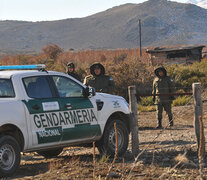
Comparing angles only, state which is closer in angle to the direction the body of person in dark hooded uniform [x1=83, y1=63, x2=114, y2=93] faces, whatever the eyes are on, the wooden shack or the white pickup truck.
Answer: the white pickup truck

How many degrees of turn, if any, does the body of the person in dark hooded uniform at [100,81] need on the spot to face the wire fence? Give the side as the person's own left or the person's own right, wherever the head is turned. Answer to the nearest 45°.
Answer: approximately 45° to the person's own left

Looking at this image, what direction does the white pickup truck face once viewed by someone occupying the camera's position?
facing away from the viewer and to the right of the viewer

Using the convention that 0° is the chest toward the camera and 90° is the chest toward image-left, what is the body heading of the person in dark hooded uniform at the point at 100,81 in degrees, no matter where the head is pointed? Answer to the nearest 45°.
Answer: approximately 0°

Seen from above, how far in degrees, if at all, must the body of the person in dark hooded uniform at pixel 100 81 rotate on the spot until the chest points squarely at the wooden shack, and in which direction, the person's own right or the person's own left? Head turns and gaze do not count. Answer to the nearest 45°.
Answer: approximately 180°

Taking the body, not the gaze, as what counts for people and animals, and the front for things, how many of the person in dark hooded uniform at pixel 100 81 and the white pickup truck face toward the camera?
1
